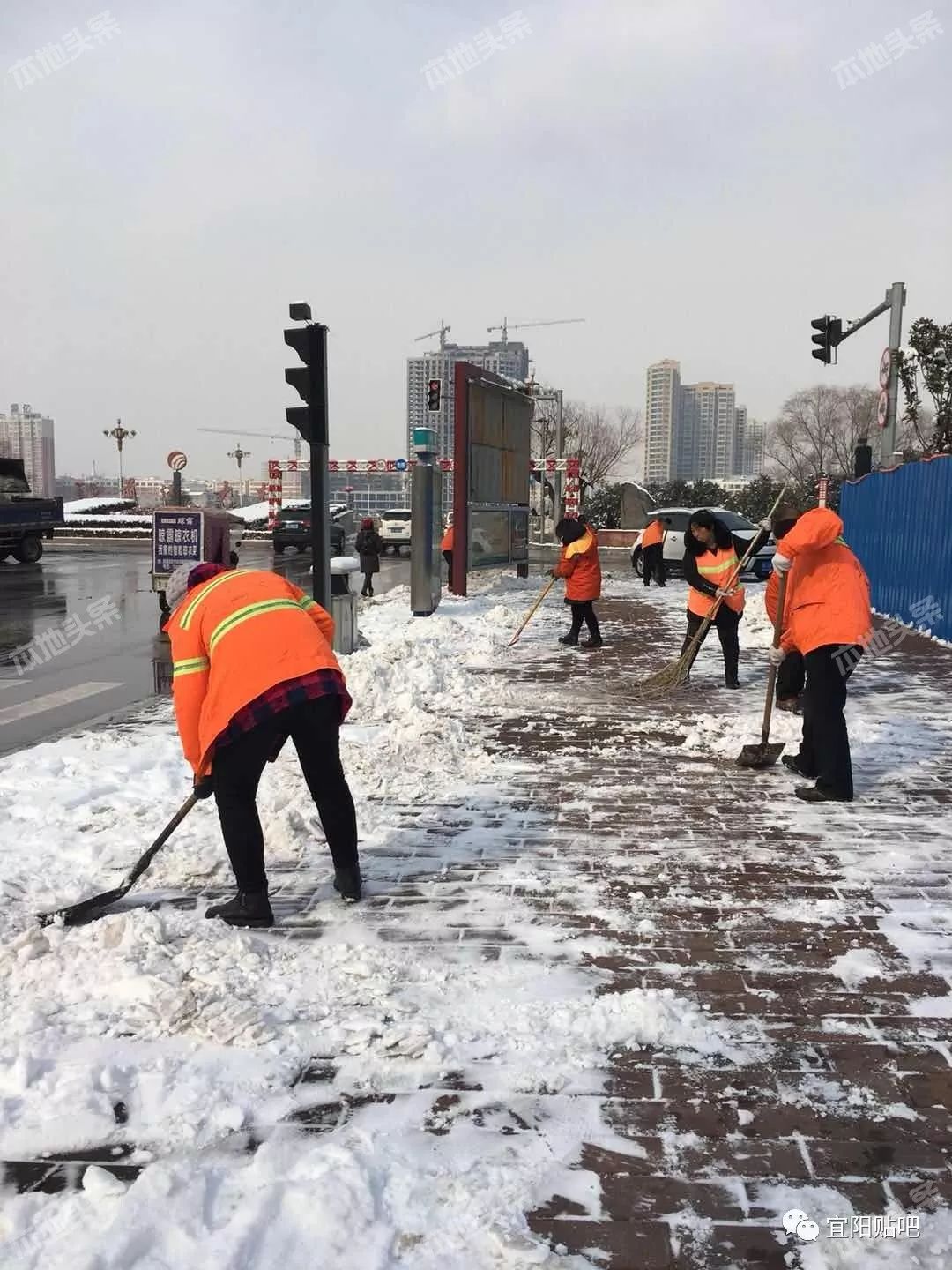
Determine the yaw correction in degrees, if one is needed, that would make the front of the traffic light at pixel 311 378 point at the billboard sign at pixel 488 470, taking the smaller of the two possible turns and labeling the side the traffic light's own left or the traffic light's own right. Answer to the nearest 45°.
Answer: approximately 90° to the traffic light's own right

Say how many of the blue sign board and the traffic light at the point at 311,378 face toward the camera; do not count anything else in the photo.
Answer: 1

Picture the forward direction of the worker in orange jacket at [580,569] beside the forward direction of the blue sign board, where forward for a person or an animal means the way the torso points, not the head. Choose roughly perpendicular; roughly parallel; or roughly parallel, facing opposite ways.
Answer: roughly perpendicular

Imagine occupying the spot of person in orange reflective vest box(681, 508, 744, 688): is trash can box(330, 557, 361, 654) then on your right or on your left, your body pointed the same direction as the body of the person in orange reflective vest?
on your right

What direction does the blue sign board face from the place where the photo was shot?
facing the viewer

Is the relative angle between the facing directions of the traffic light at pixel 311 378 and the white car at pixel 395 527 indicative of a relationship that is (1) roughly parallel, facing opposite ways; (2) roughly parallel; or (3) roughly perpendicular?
roughly perpendicular

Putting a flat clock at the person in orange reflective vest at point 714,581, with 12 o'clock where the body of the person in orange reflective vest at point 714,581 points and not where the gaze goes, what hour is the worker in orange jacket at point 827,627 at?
the worker in orange jacket at point 827,627 is roughly at 10 o'clock from the person in orange reflective vest at point 714,581.

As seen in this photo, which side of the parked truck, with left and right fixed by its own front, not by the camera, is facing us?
left

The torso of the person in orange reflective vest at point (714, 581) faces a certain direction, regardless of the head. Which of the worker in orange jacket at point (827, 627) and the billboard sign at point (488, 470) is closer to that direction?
the worker in orange jacket

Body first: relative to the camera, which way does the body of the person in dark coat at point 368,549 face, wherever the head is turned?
away from the camera

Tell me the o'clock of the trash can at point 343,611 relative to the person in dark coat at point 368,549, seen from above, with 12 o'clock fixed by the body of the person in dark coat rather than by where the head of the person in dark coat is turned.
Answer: The trash can is roughly at 6 o'clock from the person in dark coat.

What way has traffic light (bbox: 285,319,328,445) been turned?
to the viewer's left

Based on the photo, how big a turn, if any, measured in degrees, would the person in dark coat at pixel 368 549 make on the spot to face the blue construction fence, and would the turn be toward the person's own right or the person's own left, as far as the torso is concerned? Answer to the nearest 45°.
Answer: approximately 135° to the person's own right

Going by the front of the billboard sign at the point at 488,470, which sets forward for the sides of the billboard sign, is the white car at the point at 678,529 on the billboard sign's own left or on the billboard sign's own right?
on the billboard sign's own left
